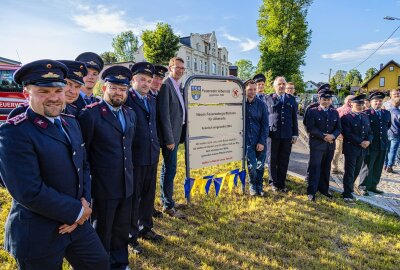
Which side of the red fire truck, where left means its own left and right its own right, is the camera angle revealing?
front

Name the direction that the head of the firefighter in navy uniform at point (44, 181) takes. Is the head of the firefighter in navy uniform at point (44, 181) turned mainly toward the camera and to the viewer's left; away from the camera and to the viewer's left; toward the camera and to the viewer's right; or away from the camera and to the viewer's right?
toward the camera and to the viewer's right

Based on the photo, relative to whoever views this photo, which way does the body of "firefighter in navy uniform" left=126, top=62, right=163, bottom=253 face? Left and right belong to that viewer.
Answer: facing the viewer and to the right of the viewer

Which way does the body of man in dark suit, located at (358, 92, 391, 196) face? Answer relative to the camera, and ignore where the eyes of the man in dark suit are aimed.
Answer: toward the camera

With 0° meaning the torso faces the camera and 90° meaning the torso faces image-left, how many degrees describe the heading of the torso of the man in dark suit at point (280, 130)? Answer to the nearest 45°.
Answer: approximately 0°

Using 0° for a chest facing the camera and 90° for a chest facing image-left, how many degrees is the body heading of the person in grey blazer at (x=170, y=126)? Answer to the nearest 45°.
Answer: approximately 315°

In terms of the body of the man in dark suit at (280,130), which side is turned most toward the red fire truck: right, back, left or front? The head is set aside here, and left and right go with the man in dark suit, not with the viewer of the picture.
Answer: right

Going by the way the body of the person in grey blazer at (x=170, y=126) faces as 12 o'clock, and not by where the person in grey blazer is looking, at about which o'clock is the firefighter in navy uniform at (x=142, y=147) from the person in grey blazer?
The firefighter in navy uniform is roughly at 2 o'clock from the person in grey blazer.
